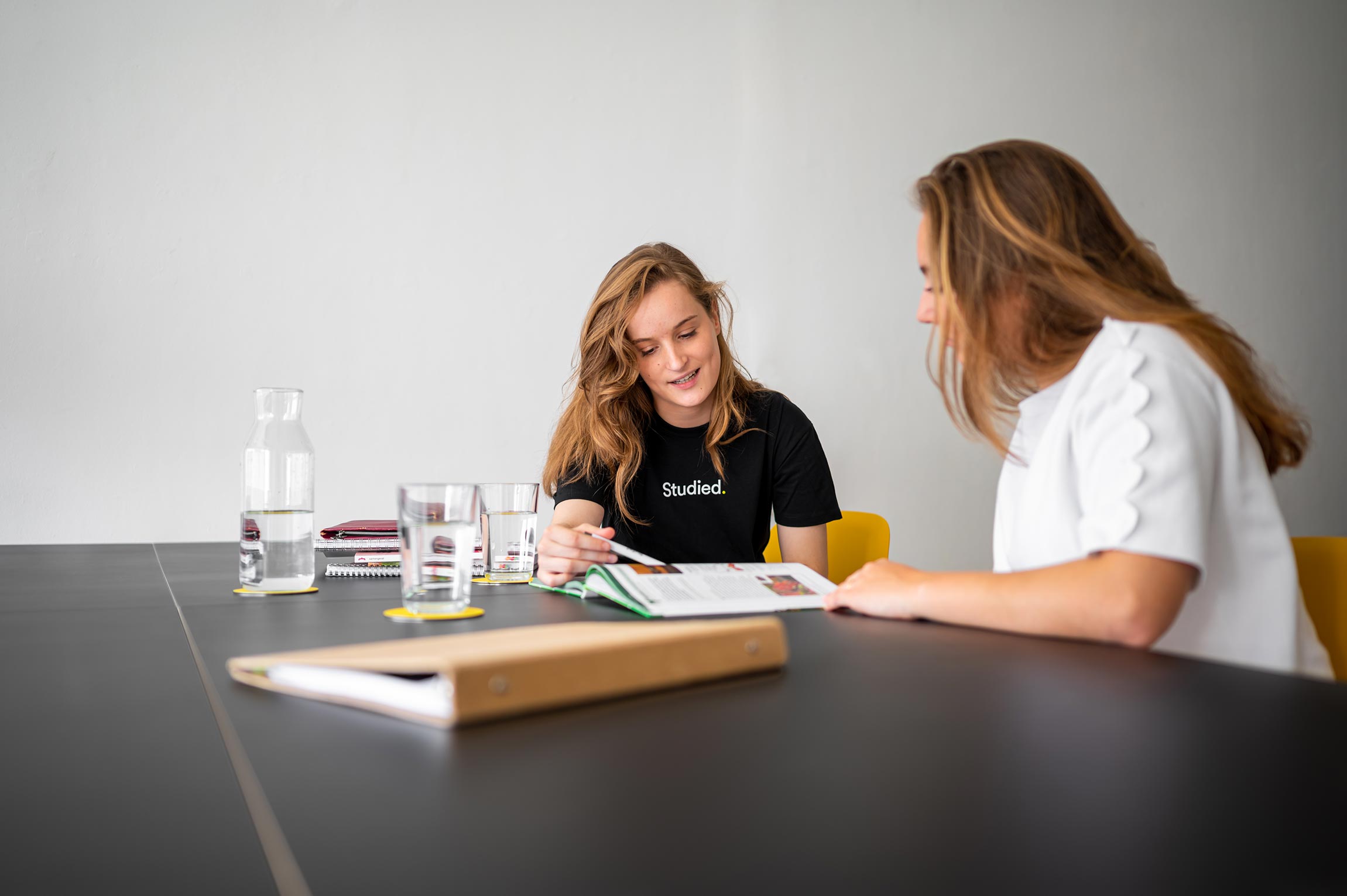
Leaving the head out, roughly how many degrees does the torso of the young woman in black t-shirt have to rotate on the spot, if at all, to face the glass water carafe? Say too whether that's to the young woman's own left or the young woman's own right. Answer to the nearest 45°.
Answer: approximately 45° to the young woman's own right

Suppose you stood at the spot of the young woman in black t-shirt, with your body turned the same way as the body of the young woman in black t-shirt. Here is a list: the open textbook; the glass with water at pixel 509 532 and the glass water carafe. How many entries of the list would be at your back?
0

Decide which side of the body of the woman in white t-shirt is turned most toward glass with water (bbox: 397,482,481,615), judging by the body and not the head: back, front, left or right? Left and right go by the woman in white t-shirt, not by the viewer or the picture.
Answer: front

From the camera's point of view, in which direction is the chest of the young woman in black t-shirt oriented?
toward the camera

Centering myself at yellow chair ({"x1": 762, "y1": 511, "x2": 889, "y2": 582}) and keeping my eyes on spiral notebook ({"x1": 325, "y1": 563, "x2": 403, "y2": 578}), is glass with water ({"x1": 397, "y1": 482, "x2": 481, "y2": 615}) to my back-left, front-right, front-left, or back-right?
front-left

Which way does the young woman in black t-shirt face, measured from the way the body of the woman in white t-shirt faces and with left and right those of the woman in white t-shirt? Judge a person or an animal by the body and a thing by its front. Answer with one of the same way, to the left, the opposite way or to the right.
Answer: to the left

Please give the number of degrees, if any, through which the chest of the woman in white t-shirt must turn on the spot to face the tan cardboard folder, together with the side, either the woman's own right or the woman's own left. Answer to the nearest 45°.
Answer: approximately 45° to the woman's own left

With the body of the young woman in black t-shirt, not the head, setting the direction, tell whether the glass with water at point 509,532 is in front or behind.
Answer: in front

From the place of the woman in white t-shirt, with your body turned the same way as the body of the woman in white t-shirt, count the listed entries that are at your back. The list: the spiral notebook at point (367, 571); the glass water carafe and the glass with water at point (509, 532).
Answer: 0

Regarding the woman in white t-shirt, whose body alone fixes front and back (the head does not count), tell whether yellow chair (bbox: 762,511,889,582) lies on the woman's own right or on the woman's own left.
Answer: on the woman's own right

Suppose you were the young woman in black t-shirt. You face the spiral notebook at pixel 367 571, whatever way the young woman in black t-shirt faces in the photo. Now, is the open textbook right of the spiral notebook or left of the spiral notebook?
left

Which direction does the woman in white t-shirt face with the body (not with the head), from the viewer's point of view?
to the viewer's left
